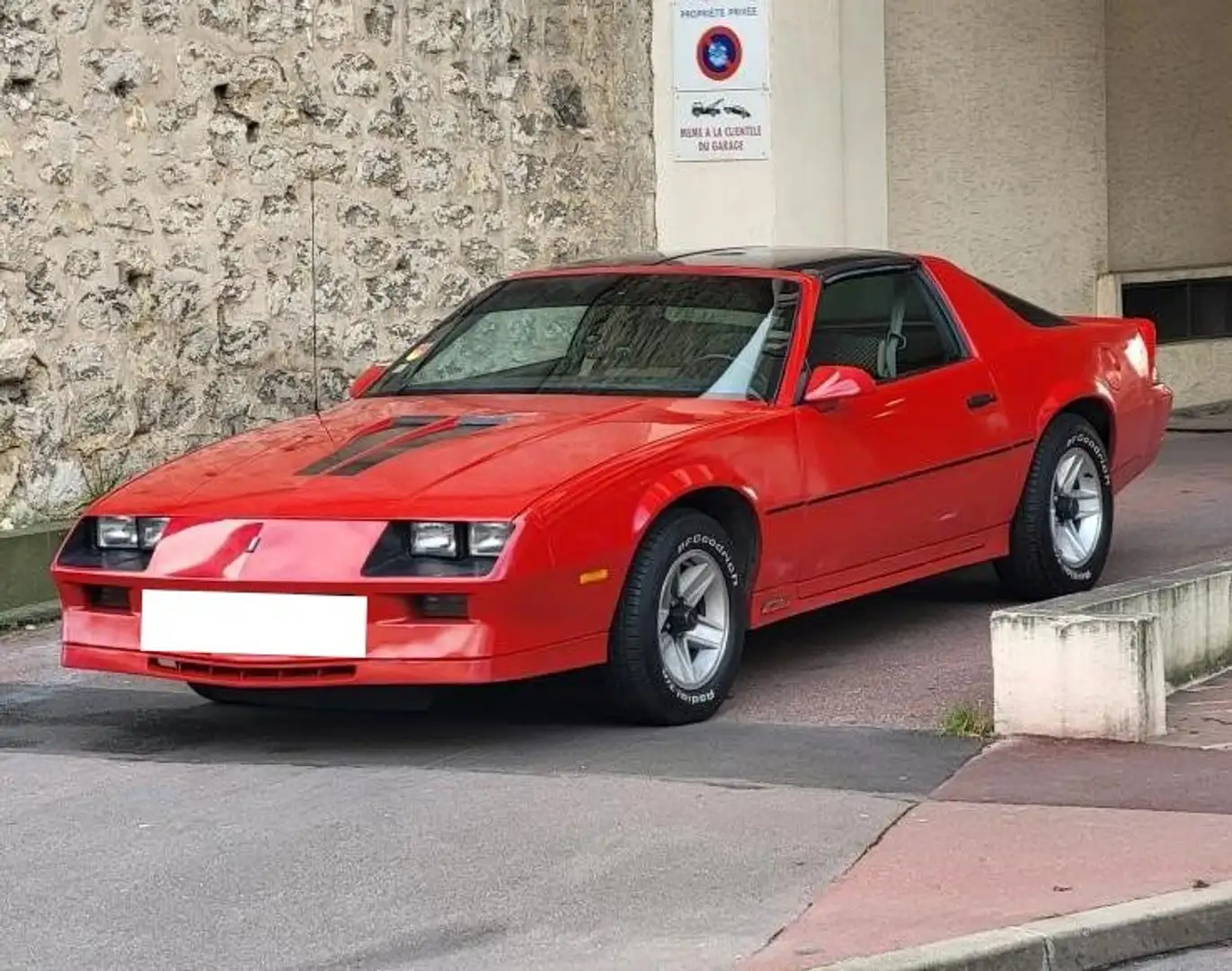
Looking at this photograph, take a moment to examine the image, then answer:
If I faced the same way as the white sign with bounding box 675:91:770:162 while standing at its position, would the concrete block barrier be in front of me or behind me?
in front

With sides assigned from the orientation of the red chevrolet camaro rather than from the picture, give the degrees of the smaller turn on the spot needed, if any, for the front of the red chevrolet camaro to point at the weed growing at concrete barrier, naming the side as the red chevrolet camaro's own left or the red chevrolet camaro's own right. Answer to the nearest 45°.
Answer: approximately 90° to the red chevrolet camaro's own left

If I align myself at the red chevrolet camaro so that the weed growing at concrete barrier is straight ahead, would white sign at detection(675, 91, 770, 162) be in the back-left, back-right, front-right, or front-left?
back-left

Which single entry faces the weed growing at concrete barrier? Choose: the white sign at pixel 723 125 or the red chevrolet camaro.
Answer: the white sign

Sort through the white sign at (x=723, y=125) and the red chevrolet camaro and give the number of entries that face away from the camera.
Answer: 0

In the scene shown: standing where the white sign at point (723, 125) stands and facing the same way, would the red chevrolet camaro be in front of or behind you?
in front

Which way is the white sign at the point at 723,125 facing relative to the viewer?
toward the camera

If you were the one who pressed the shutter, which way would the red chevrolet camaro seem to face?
facing the viewer and to the left of the viewer

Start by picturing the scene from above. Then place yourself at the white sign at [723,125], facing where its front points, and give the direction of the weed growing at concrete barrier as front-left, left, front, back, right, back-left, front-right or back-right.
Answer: front

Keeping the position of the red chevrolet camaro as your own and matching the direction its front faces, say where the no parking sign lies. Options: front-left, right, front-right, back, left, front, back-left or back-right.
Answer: back-right

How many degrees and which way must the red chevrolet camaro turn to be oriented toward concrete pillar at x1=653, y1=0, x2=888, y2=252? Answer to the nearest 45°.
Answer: approximately 135° to its right
